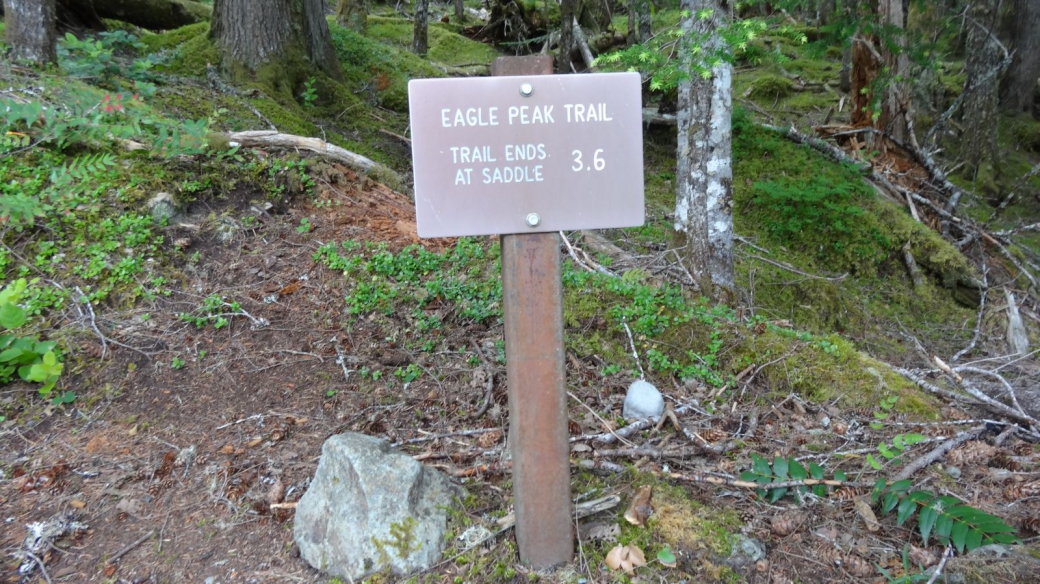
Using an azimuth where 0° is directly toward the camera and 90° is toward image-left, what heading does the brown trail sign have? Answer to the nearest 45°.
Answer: approximately 0°

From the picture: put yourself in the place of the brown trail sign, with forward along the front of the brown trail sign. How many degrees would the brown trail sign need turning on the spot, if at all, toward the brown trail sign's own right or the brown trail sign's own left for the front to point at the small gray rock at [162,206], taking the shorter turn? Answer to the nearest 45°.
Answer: approximately 135° to the brown trail sign's own right

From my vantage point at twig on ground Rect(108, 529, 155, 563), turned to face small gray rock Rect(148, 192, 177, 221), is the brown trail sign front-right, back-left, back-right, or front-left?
back-right
